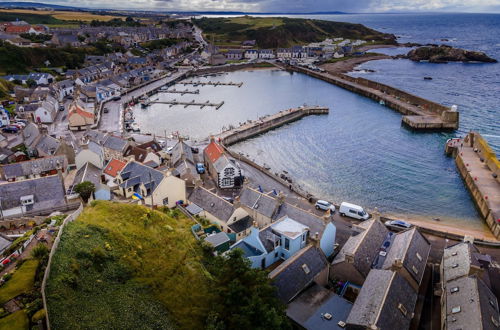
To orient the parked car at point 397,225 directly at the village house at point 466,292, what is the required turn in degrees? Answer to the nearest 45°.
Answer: approximately 90° to its right

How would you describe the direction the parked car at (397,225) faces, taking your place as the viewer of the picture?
facing to the right of the viewer

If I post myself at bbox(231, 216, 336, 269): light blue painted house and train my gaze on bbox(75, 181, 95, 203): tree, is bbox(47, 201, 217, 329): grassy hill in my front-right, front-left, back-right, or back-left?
front-left

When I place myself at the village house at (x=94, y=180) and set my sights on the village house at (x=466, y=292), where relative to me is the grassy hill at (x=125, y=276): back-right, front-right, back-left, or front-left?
front-right

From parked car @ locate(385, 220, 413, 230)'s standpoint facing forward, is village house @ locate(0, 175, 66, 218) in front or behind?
behind

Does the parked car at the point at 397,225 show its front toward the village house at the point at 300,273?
no

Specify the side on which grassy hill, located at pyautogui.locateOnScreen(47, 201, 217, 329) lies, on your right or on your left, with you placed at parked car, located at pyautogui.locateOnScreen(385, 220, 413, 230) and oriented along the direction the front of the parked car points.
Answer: on your right

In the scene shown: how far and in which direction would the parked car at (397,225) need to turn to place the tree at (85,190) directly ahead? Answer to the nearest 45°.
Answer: approximately 135° to its right

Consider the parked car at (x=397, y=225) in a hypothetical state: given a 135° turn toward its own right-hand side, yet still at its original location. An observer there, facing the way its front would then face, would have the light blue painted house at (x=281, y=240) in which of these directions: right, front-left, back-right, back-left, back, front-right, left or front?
front

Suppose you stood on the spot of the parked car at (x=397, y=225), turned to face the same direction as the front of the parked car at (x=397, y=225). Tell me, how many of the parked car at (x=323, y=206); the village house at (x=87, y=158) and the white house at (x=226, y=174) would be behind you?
3
